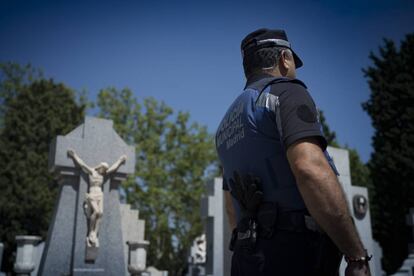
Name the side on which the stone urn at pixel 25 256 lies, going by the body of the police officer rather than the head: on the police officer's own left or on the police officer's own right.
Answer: on the police officer's own left

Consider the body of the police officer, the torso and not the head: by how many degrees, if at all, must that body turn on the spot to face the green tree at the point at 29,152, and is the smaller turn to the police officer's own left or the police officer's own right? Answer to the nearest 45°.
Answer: approximately 90° to the police officer's own left

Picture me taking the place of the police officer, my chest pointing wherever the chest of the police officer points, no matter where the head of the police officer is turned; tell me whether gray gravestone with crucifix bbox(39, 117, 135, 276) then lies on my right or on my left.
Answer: on my left

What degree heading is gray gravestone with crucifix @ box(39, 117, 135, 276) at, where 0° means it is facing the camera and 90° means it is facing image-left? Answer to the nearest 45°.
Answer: approximately 0°

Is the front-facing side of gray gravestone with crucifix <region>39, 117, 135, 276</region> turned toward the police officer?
yes

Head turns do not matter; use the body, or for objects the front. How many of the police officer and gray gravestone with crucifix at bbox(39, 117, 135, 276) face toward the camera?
1

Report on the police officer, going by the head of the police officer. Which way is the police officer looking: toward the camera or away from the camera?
away from the camera
